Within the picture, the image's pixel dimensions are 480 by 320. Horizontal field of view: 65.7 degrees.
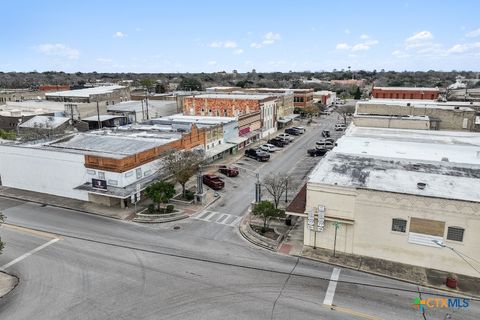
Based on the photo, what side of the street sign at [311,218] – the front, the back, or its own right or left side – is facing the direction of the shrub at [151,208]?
right

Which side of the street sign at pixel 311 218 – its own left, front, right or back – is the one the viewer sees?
front

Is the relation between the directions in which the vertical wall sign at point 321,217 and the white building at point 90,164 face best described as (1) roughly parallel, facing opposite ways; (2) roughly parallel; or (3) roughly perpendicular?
roughly perpendicular

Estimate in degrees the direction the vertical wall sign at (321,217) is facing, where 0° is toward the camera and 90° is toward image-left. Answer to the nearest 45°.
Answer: approximately 0°

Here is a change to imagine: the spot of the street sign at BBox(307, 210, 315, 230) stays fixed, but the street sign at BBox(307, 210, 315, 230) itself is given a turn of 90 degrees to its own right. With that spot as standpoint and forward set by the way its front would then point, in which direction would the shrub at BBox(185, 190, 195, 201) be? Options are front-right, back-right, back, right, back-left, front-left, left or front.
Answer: front-right

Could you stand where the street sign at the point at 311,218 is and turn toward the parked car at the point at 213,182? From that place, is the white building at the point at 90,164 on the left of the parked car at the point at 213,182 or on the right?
left

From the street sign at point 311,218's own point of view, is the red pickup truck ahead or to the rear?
to the rear

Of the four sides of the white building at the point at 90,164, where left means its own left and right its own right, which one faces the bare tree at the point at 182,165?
front

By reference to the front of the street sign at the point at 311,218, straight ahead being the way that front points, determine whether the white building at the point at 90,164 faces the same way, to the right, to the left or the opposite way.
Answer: to the left

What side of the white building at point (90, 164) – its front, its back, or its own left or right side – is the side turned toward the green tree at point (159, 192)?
front

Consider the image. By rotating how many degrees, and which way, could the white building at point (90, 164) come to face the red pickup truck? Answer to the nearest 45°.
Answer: approximately 45° to its left

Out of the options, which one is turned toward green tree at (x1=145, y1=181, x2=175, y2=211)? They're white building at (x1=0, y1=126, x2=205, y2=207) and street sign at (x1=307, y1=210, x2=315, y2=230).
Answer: the white building

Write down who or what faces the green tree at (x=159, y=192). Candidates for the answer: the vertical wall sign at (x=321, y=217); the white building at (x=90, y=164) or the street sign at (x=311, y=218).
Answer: the white building

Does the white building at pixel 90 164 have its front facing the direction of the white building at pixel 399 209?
yes

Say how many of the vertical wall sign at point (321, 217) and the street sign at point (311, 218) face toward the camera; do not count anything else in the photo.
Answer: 2
